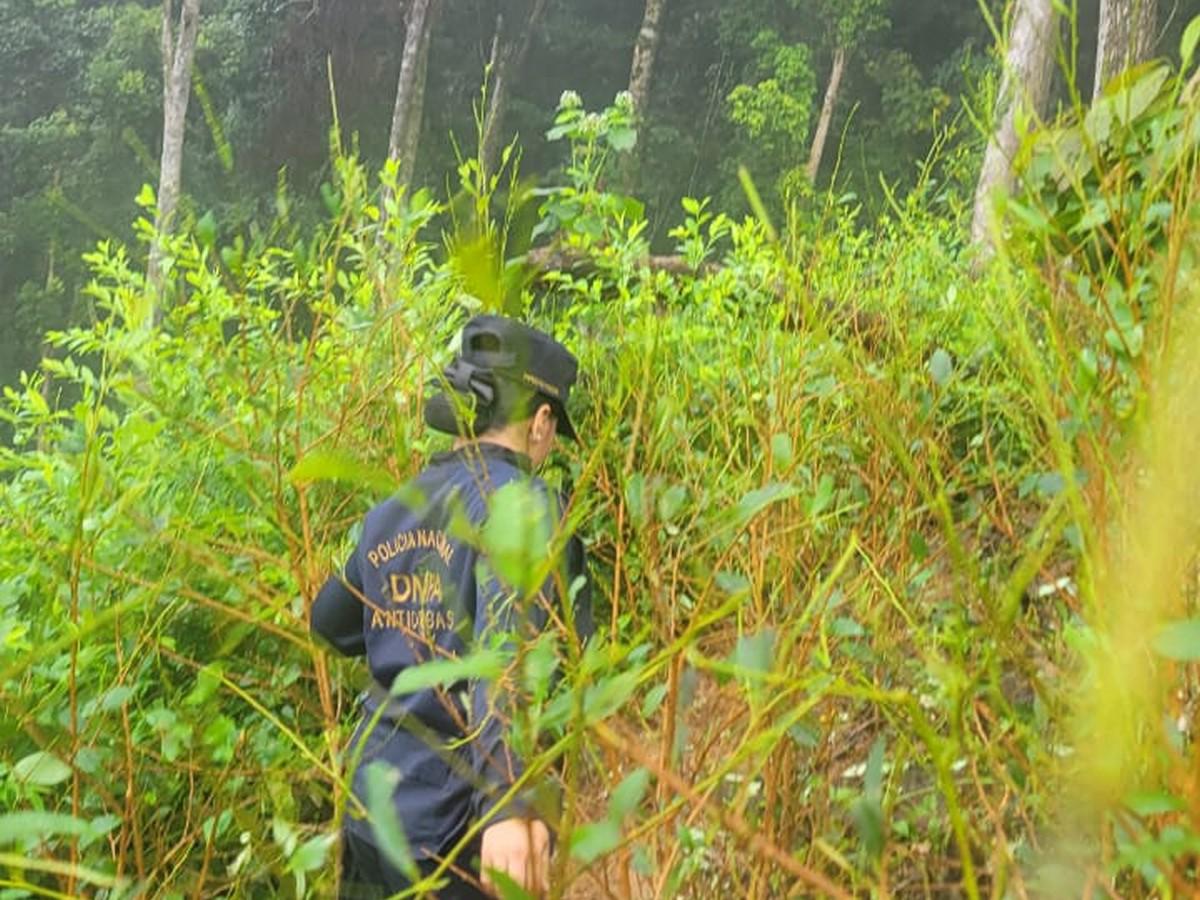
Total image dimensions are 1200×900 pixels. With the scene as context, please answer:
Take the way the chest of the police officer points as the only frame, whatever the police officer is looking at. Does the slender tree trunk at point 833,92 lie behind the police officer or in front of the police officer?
in front

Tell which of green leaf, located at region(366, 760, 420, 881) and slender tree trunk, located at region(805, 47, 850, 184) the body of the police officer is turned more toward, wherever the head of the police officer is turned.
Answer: the slender tree trunk

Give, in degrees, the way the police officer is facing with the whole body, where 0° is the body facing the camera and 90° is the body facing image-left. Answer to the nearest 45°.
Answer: approximately 225°

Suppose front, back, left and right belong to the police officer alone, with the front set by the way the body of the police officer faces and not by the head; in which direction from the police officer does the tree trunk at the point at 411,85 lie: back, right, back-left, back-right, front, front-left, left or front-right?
front-left

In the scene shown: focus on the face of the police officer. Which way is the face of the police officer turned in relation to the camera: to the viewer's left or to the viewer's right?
to the viewer's right

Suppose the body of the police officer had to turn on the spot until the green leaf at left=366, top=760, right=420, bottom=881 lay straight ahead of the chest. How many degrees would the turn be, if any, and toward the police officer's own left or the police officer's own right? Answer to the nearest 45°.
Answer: approximately 135° to the police officer's own right
